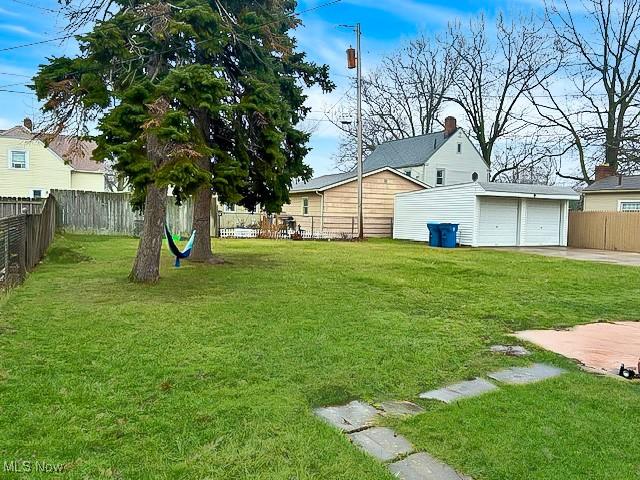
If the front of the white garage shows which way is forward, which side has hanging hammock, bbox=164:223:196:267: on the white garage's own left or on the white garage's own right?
on the white garage's own right

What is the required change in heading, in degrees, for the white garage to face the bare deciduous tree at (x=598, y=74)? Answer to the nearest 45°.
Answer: approximately 90° to its left

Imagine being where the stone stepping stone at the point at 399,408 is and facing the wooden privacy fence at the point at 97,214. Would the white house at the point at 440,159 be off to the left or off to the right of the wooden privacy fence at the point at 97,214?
right

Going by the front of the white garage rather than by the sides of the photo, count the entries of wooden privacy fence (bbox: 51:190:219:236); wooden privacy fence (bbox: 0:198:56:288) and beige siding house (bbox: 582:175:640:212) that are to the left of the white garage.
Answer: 1

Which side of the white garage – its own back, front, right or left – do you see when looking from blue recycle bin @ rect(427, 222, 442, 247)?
right

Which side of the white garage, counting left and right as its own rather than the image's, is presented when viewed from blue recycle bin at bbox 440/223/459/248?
right

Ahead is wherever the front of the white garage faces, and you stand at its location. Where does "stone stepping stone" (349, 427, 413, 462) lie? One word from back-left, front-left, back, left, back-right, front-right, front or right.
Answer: front-right

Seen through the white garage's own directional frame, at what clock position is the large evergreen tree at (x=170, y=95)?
The large evergreen tree is roughly at 2 o'clock from the white garage.

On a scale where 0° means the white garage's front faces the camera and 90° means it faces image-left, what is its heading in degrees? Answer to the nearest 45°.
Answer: approximately 315°

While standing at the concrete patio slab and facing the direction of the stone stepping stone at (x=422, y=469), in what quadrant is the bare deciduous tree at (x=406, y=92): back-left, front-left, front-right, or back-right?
back-right

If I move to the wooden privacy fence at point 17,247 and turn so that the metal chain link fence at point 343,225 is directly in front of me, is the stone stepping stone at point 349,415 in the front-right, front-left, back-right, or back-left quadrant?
back-right

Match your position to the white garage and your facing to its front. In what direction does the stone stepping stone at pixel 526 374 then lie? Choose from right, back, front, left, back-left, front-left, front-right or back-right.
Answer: front-right
